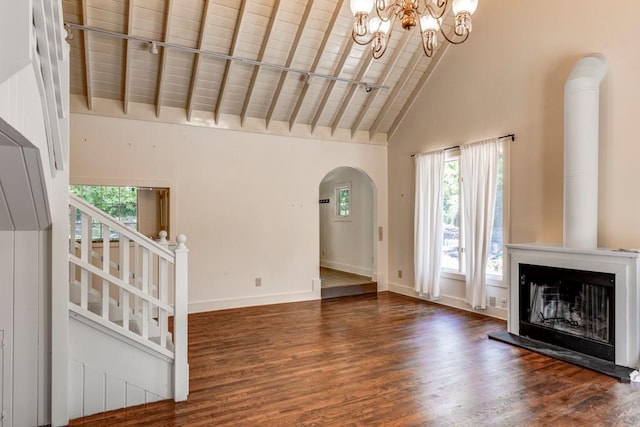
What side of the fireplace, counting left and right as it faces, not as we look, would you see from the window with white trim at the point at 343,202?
right

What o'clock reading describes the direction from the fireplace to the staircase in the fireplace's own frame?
The staircase is roughly at 12 o'clock from the fireplace.

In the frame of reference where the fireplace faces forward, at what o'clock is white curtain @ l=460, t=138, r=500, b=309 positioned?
The white curtain is roughly at 3 o'clock from the fireplace.

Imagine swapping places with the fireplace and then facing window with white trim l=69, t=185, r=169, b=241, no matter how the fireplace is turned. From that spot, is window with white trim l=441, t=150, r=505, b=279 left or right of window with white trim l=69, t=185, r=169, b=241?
right

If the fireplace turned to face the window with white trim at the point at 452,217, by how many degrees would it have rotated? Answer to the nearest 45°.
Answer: approximately 90° to its right

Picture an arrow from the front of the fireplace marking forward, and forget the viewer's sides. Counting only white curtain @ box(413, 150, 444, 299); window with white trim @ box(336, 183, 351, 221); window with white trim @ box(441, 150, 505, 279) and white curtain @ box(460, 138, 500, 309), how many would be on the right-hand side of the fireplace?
4

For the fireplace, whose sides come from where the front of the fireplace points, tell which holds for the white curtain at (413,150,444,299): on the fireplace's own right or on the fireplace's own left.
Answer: on the fireplace's own right

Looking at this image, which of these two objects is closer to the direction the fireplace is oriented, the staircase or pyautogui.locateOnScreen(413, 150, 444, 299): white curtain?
the staircase

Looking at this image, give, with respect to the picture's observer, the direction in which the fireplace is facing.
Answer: facing the viewer and to the left of the viewer
